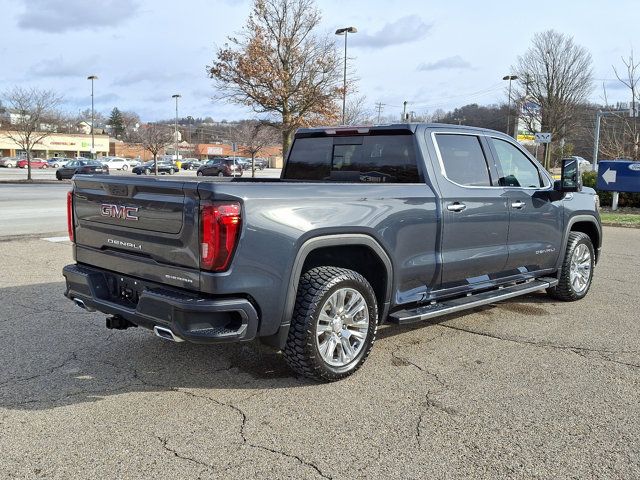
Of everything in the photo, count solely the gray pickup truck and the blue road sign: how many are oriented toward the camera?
1

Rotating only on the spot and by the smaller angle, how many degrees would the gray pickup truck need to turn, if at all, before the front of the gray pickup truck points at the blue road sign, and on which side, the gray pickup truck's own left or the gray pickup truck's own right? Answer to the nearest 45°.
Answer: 0° — it already faces it

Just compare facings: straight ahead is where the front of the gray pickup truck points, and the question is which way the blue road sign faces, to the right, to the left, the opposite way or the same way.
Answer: the opposite way

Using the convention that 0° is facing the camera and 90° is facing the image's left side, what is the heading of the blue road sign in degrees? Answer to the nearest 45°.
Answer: approximately 0°

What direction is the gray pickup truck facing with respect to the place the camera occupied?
facing away from the viewer and to the right of the viewer
